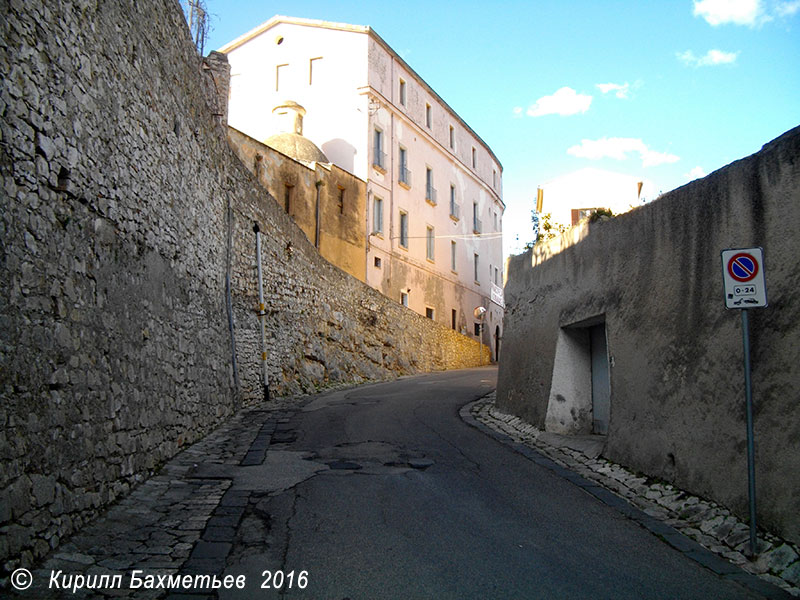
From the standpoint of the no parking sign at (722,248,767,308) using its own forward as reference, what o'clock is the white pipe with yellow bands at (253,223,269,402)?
The white pipe with yellow bands is roughly at 4 o'clock from the no parking sign.

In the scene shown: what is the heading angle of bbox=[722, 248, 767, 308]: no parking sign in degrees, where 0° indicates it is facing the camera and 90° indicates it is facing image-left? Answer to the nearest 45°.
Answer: approximately 0°
